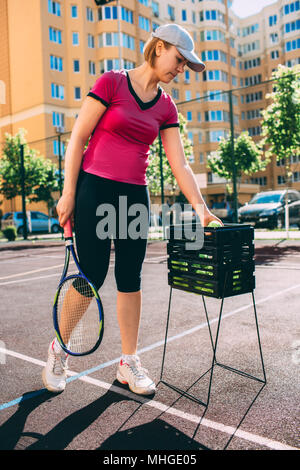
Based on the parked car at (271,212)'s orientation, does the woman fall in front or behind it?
in front

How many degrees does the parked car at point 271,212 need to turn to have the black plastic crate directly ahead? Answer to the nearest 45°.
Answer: approximately 45° to its left

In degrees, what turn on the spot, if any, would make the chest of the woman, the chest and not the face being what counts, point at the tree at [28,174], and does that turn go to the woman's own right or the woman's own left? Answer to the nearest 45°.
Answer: approximately 135° to the woman's own left

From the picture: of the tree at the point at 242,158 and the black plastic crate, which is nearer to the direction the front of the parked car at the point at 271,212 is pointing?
the black plastic crate

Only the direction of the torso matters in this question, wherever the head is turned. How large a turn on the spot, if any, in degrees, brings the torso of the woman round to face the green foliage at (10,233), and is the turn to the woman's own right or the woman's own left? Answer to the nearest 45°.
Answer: approximately 135° to the woman's own left

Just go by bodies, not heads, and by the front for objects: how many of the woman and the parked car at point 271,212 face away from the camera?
0

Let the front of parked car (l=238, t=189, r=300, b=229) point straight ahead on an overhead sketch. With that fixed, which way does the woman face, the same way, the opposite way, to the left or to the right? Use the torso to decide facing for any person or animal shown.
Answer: to the left
